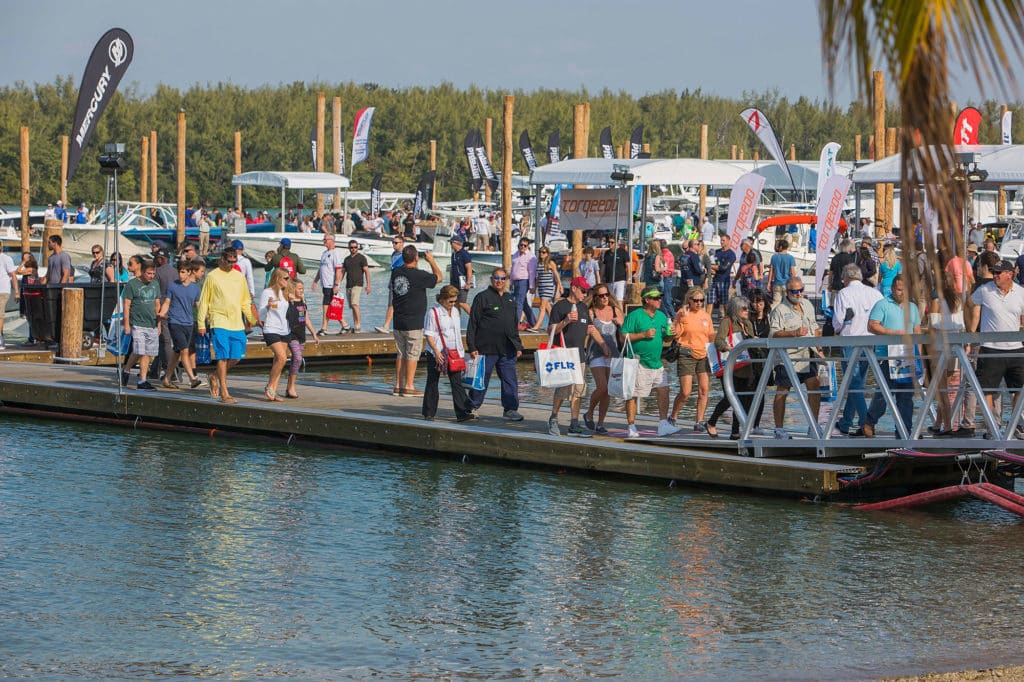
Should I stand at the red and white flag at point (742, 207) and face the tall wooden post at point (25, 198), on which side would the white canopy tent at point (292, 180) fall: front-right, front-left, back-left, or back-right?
front-right

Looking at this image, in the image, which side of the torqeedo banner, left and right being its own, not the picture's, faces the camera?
front

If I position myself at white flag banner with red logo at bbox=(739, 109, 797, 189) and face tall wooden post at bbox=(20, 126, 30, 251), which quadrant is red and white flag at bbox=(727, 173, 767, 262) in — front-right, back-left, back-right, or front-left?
front-left

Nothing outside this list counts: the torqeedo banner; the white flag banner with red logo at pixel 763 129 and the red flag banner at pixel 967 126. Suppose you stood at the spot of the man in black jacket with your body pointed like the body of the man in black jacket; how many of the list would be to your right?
0

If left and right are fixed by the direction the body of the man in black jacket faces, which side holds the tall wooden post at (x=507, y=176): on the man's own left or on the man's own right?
on the man's own left

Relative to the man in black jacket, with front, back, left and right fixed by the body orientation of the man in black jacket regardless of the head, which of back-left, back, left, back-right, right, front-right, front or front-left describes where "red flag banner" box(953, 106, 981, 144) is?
left

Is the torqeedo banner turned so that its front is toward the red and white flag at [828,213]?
no

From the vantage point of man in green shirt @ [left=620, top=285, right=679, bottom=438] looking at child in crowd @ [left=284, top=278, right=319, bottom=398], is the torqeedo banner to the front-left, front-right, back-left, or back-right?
front-right

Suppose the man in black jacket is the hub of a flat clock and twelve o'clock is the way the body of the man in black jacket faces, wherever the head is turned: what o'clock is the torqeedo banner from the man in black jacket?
The torqeedo banner is roughly at 8 o'clock from the man in black jacket.

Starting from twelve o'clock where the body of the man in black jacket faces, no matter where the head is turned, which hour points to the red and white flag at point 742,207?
The red and white flag is roughly at 8 o'clock from the man in black jacket.

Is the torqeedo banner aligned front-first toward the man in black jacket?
yes

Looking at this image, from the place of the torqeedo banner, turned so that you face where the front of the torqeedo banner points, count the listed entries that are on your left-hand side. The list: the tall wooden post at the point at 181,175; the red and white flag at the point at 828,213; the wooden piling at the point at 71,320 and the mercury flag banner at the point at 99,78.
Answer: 1

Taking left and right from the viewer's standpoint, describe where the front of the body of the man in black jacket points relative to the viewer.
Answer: facing the viewer and to the right of the viewer

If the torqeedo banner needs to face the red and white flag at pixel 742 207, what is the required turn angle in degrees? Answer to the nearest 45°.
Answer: approximately 135° to its left

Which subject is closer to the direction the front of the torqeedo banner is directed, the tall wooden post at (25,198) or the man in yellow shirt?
the man in yellow shirt

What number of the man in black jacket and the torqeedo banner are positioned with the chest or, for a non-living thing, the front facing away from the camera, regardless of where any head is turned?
0

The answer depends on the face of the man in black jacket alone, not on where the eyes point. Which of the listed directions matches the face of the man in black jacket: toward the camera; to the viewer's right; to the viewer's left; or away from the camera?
toward the camera

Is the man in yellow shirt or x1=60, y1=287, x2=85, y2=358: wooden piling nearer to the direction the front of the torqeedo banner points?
the man in yellow shirt

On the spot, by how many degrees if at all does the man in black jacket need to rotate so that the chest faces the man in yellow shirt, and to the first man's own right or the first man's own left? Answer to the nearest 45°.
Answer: approximately 135° to the first man's own right

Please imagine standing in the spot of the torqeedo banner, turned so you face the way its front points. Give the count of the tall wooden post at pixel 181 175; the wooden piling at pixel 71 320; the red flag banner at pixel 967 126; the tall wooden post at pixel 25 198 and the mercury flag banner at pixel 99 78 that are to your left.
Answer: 1
